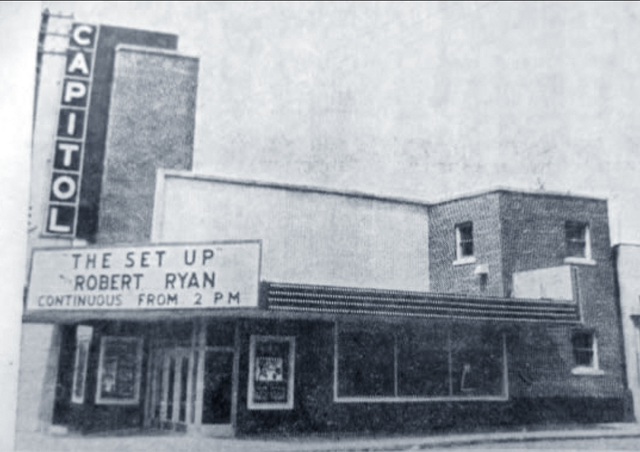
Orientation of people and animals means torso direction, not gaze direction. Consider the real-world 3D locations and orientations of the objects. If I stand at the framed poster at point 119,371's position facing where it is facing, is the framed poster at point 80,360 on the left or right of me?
on my right

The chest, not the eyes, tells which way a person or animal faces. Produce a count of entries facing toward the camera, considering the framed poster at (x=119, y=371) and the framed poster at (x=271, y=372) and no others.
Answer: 2

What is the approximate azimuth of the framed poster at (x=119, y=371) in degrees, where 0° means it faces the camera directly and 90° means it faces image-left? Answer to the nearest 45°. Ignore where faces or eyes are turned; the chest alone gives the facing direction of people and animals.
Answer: approximately 0°

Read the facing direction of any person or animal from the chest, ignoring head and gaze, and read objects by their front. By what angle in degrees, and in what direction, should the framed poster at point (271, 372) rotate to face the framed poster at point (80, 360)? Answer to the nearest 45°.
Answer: approximately 90° to its right

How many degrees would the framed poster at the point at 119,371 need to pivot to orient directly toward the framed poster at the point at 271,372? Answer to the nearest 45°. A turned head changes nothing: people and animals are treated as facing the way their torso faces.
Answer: approximately 45° to its left

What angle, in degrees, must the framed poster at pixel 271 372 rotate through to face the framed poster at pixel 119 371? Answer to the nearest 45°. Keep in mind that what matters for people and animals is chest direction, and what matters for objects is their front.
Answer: approximately 90° to its right
